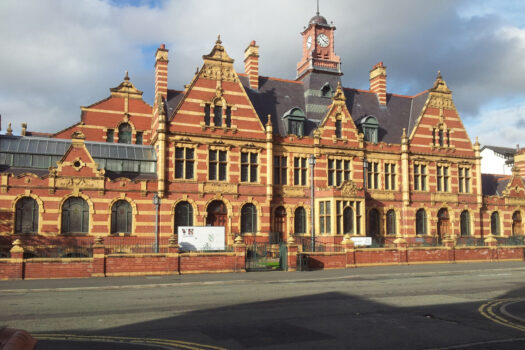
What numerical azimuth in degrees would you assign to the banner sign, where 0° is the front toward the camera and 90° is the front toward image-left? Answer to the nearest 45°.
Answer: approximately 0°

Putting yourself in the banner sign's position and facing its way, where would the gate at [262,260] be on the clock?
The gate is roughly at 9 o'clock from the banner sign.

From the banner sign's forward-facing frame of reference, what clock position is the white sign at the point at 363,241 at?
The white sign is roughly at 8 o'clock from the banner sign.

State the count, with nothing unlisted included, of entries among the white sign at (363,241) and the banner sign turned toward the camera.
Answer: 2

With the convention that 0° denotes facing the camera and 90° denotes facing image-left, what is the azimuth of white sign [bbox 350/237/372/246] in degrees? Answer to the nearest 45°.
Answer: approximately 0°

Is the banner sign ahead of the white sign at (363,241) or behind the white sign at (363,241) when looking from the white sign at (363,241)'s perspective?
ahead
